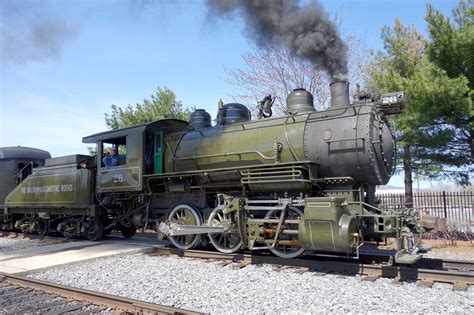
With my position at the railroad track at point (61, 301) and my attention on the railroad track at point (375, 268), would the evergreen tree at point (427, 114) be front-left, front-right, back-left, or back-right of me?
front-left

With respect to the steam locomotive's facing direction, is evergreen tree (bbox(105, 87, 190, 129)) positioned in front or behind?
behind

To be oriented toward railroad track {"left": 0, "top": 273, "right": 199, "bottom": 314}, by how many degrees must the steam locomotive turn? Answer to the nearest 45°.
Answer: approximately 90° to its right

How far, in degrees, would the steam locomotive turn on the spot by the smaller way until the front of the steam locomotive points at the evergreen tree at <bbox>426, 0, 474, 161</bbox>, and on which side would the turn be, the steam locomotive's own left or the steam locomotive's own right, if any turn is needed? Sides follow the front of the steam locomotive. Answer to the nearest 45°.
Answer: approximately 45° to the steam locomotive's own left

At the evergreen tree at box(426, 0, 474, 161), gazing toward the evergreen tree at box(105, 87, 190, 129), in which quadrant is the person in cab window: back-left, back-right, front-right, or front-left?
front-left

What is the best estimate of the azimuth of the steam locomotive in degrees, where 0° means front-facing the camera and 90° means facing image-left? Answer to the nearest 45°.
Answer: approximately 315°
